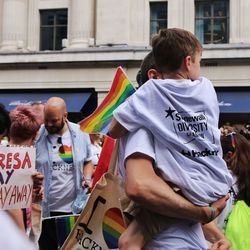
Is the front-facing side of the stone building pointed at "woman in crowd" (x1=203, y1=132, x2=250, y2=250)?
yes

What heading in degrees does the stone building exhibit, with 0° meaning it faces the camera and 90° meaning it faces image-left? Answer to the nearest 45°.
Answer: approximately 0°
